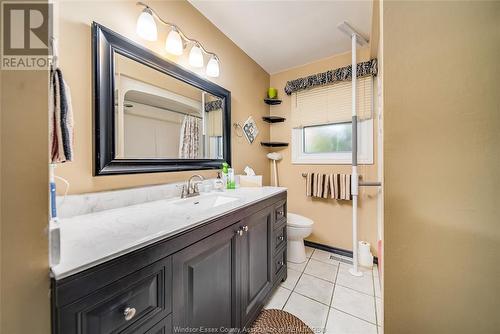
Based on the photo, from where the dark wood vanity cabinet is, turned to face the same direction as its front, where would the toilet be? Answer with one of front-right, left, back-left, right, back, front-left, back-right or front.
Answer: left

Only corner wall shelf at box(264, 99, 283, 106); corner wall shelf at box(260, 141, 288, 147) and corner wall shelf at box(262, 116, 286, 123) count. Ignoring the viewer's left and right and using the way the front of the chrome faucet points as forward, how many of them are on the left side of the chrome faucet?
3

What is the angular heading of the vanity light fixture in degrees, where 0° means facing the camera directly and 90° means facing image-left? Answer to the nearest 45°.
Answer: approximately 315°

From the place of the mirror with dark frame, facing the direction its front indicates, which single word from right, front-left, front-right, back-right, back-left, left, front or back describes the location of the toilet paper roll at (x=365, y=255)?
front-left

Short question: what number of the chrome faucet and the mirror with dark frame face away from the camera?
0

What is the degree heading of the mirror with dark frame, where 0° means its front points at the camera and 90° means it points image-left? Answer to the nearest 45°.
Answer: approximately 315°

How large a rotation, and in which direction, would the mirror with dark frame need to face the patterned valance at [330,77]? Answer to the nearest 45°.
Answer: approximately 45° to its left
